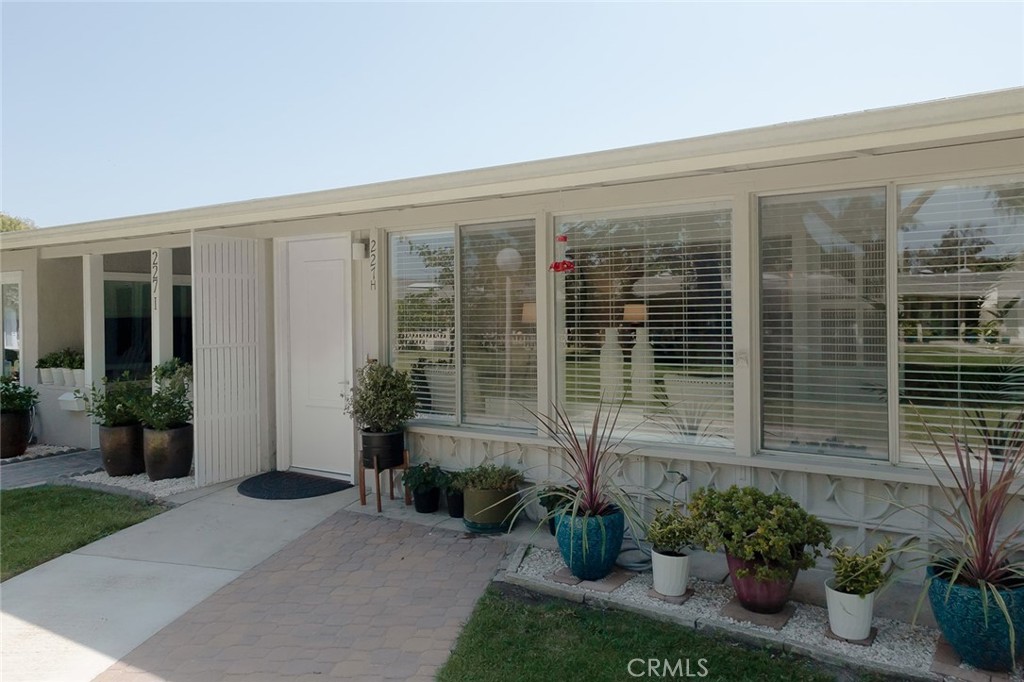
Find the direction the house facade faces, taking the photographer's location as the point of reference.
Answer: facing the viewer and to the left of the viewer

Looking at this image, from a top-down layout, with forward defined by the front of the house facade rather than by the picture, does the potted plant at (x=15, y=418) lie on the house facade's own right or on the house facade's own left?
on the house facade's own right

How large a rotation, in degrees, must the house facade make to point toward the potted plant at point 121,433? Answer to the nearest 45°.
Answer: approximately 45° to its right

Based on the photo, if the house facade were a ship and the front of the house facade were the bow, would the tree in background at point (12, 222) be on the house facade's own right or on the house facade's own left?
on the house facade's own right

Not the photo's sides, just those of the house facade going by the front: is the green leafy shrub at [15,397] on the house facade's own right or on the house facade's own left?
on the house facade's own right
